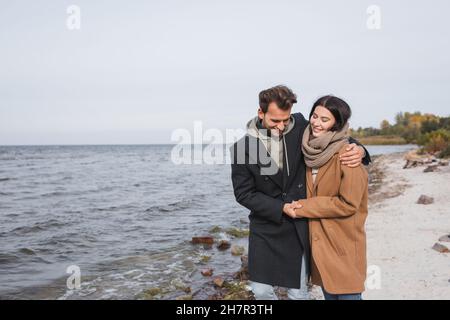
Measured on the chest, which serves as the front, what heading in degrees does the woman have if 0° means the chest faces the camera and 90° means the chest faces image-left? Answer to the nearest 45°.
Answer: approximately 45°

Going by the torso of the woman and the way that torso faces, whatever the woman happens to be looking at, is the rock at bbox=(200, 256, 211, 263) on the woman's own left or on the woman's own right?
on the woman's own right

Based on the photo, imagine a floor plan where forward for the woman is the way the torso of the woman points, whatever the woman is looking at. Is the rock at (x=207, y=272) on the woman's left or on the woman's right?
on the woman's right

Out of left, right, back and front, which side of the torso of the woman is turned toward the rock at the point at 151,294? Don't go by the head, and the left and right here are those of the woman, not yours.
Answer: right

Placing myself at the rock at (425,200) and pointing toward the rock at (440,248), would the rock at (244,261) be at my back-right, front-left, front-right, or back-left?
front-right

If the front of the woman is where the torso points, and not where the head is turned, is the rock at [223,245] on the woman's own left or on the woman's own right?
on the woman's own right

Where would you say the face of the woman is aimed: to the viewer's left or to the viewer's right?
to the viewer's left

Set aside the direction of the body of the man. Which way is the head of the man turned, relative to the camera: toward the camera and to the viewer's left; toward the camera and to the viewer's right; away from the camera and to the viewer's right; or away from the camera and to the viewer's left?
toward the camera and to the viewer's right
